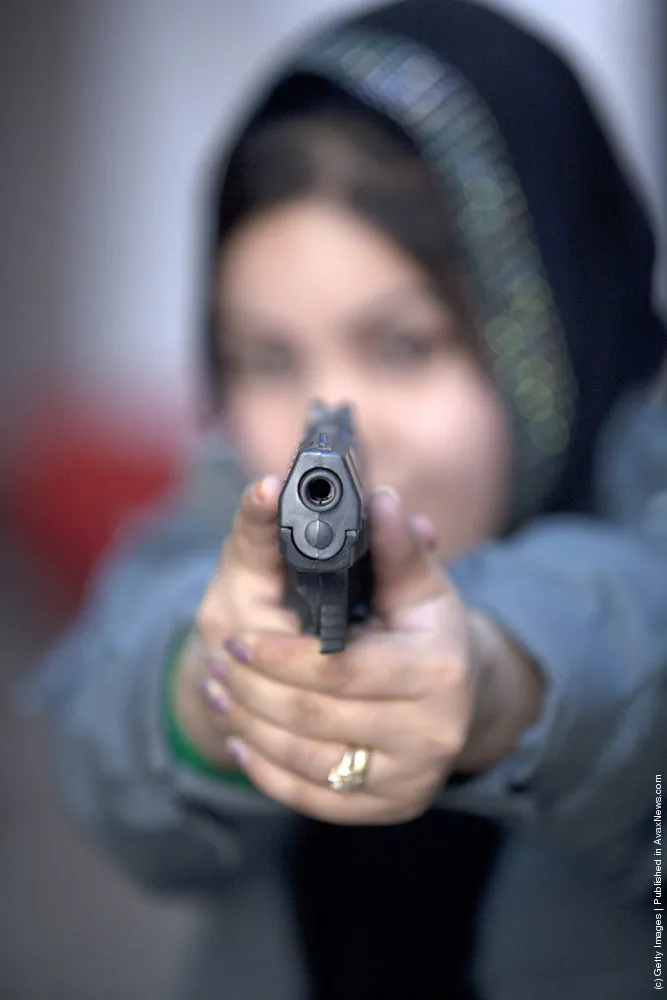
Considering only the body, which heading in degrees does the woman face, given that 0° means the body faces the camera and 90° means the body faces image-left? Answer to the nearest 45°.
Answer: approximately 0°

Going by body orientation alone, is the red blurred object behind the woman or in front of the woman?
behind
